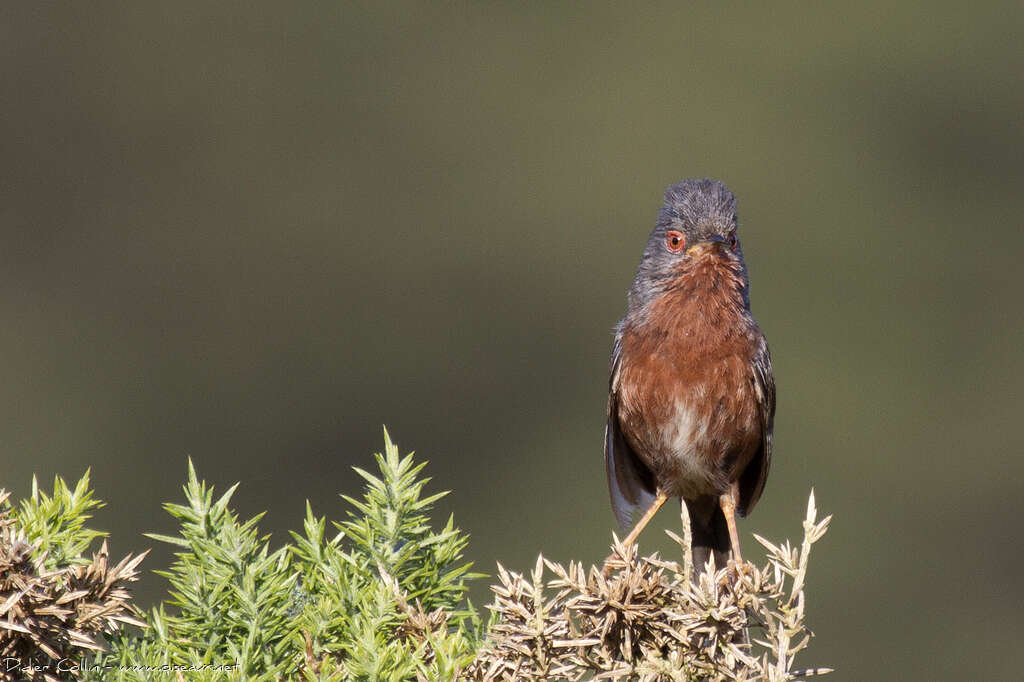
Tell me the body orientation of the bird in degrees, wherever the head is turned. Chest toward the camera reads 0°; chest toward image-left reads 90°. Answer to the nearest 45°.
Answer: approximately 0°
